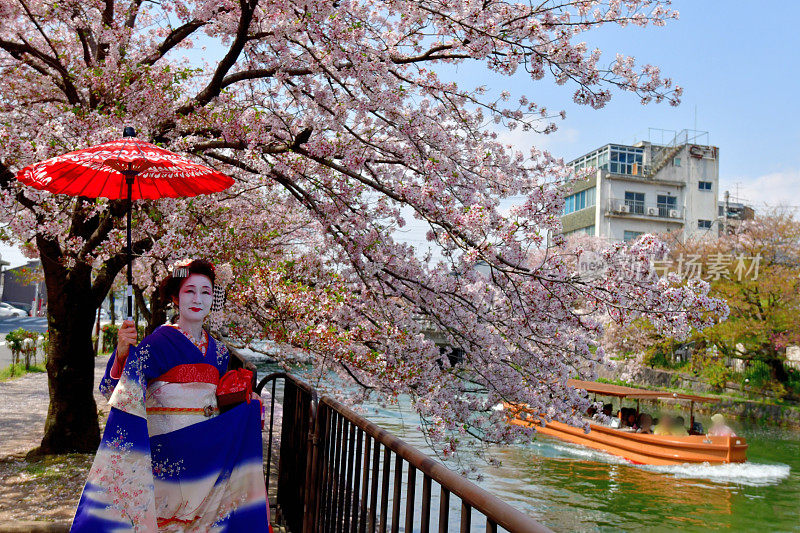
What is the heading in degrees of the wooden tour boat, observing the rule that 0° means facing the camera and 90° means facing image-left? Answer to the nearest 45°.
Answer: approximately 135°

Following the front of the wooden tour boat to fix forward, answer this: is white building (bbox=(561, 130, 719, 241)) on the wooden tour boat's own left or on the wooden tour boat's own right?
on the wooden tour boat's own right

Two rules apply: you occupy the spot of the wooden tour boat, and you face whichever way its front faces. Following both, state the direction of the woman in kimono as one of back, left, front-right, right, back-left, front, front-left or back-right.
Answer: back-left
